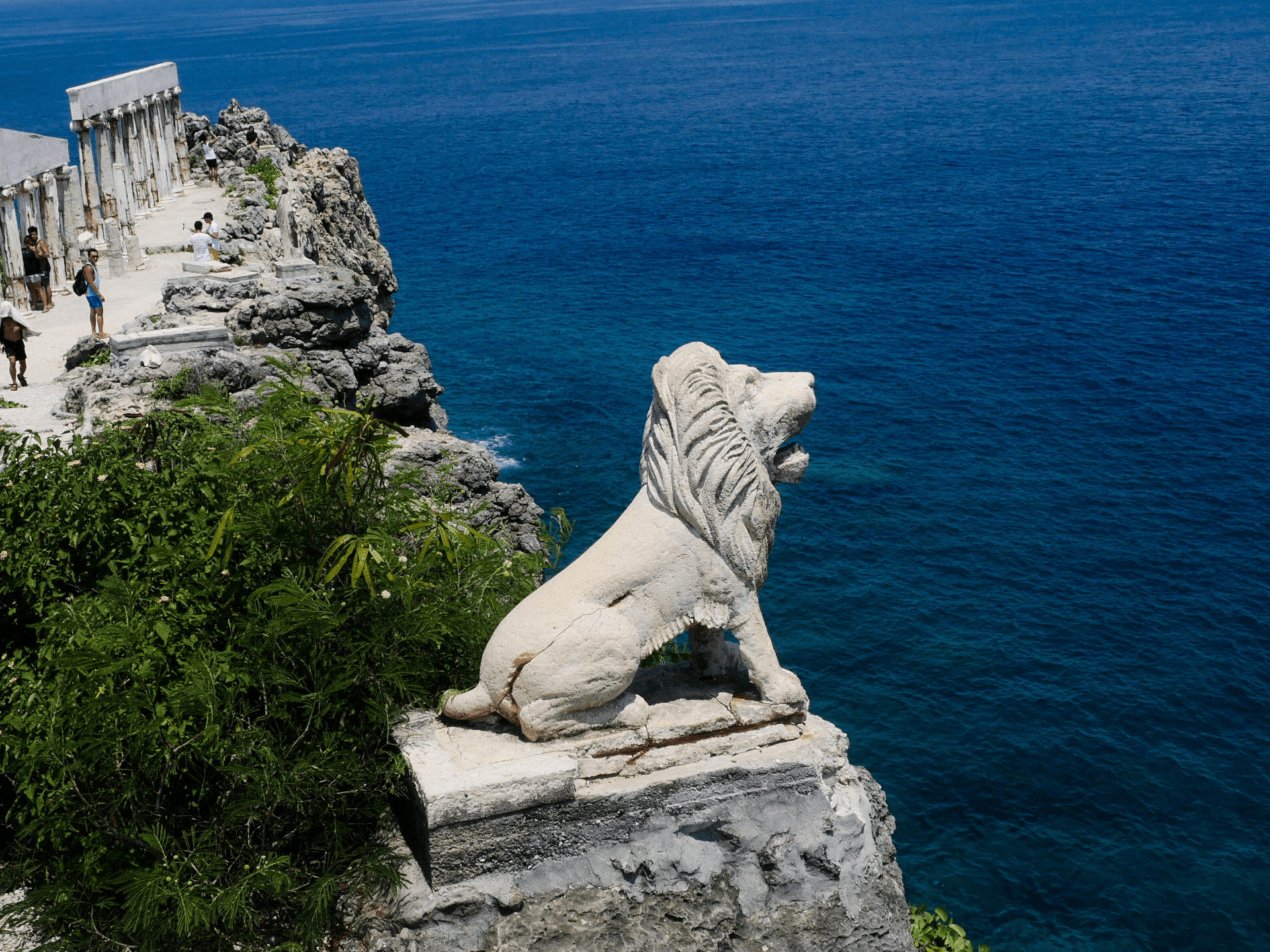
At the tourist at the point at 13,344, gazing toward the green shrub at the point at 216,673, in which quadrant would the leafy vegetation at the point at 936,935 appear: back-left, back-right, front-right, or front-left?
front-left

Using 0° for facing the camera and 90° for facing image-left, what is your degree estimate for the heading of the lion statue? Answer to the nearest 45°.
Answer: approximately 270°

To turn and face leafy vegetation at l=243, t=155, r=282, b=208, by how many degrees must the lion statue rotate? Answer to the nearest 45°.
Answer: approximately 90° to its left

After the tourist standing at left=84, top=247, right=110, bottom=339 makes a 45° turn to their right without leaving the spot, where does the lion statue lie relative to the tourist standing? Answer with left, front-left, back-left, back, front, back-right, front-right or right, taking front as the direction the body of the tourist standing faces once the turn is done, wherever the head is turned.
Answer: front

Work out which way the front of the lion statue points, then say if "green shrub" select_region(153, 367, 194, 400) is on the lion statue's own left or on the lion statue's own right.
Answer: on the lion statue's own left

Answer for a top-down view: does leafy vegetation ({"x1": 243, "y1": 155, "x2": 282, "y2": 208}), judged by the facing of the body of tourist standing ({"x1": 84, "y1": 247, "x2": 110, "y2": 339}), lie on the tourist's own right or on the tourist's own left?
on the tourist's own left

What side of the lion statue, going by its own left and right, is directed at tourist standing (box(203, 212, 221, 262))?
left

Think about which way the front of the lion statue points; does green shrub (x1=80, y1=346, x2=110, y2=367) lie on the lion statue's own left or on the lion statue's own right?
on the lion statue's own left

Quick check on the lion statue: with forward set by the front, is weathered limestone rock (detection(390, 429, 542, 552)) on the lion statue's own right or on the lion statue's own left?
on the lion statue's own left

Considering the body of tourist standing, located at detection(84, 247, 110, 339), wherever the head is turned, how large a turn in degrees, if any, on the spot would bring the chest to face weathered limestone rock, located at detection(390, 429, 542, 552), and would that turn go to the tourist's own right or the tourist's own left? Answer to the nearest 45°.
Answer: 0° — they already face it

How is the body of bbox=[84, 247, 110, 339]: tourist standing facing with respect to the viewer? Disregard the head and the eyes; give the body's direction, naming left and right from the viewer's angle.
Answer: facing the viewer and to the right of the viewer

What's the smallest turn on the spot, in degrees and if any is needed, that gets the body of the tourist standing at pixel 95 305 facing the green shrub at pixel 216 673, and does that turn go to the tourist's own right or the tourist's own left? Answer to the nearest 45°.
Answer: approximately 45° to the tourist's own right

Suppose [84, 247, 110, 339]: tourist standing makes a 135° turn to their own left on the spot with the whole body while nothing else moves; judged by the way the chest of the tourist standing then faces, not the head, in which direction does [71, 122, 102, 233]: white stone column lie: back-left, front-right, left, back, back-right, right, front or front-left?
front
